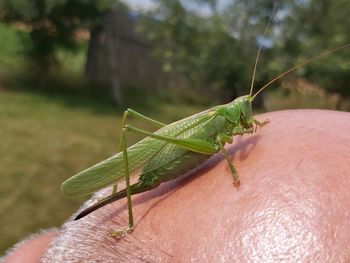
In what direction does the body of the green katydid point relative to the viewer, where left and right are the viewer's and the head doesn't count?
facing to the right of the viewer

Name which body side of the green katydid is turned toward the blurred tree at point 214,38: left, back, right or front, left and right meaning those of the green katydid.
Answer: left

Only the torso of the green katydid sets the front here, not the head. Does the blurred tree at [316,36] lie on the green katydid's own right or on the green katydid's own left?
on the green katydid's own left

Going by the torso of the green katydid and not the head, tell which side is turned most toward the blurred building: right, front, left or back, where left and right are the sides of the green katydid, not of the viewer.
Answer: left

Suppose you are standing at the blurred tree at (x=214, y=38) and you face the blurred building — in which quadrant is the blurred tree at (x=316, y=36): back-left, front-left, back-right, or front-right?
back-right
